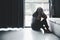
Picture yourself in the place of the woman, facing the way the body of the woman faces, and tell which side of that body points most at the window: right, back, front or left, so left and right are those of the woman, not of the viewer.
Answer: left
